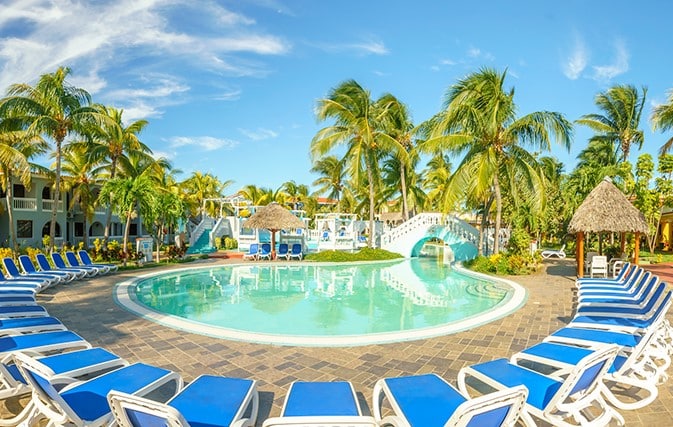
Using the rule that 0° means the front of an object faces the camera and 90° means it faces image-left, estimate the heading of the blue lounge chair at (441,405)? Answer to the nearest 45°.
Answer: approximately 135°

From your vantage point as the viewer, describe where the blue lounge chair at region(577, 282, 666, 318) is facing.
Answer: facing to the left of the viewer

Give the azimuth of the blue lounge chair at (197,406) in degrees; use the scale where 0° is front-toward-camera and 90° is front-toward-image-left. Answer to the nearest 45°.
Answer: approximately 225°

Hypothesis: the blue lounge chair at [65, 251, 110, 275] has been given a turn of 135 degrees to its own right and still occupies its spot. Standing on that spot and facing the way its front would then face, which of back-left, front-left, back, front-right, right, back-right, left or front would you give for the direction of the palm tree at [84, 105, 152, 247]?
right

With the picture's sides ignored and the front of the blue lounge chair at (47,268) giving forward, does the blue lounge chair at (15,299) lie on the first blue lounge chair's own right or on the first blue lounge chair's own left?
on the first blue lounge chair's own right

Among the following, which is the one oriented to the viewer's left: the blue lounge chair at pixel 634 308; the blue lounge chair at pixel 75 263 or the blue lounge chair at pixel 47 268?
the blue lounge chair at pixel 634 308

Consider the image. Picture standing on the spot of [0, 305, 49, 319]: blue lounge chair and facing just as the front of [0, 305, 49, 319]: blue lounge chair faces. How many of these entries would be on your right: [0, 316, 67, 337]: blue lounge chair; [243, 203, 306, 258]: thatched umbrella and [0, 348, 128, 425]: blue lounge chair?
2

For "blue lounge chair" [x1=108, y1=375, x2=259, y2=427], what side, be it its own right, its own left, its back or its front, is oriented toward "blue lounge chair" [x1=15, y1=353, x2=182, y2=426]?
left

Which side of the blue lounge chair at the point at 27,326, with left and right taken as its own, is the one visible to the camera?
right

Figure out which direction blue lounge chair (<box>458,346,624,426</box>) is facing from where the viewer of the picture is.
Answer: facing away from the viewer and to the left of the viewer

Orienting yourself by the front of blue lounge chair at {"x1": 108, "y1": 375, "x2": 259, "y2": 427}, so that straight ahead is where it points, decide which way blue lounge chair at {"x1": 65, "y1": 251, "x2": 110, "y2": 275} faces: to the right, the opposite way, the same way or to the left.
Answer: to the right

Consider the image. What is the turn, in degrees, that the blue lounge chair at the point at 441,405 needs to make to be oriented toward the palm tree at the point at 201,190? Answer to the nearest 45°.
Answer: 0° — it already faces it

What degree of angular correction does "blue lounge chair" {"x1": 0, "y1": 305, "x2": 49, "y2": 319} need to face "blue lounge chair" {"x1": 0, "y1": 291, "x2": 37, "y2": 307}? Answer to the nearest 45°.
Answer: approximately 90° to its left

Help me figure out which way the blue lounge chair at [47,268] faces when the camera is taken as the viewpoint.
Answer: facing to the right of the viewer
